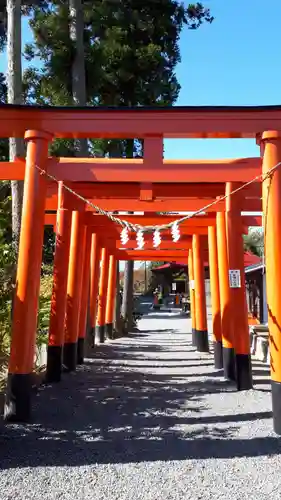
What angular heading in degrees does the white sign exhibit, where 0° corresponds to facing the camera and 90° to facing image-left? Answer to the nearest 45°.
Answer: approximately 0°
